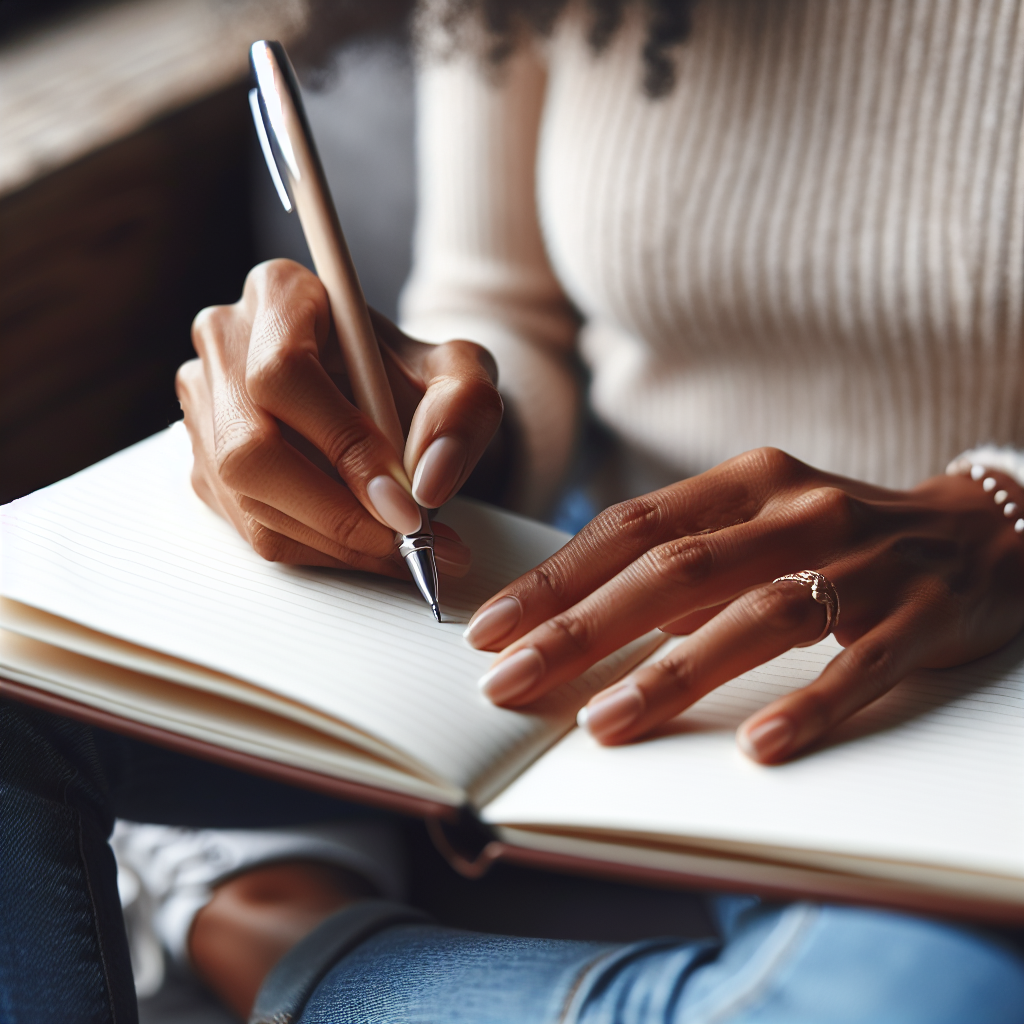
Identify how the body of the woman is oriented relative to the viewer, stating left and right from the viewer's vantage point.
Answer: facing the viewer and to the left of the viewer
